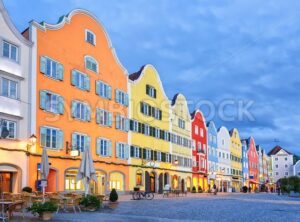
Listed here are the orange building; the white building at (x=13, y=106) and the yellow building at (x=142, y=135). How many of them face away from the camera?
0

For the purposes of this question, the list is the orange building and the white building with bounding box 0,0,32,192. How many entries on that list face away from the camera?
0

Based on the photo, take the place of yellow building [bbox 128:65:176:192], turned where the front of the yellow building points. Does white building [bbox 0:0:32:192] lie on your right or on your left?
on your right

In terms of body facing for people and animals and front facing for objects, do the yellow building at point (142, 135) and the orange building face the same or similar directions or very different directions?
same or similar directions

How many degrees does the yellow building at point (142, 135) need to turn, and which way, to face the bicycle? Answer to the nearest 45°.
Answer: approximately 45° to its right

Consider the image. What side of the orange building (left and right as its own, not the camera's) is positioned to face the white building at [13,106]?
right

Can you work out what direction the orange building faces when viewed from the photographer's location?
facing the viewer and to the right of the viewer

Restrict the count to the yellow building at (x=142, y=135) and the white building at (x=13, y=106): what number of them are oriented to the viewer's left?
0

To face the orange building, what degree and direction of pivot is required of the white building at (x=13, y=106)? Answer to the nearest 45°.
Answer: approximately 90° to its left

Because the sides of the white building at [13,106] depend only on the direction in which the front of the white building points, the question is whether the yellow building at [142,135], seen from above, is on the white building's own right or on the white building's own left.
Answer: on the white building's own left
